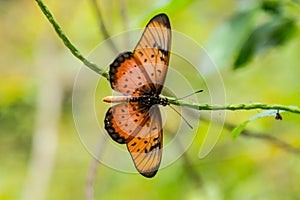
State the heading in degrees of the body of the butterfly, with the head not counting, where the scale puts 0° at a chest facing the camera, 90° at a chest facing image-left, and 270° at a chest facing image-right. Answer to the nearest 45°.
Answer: approximately 270°
